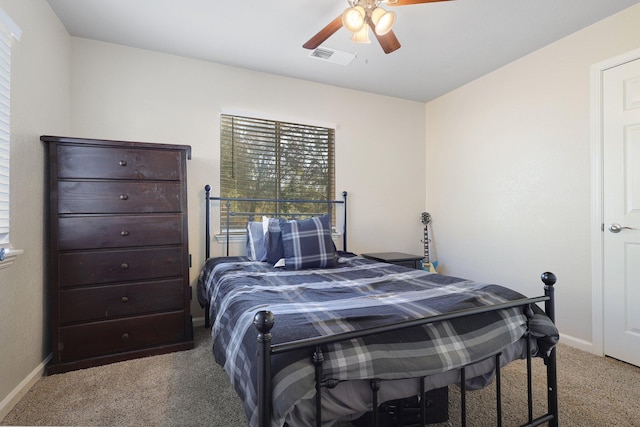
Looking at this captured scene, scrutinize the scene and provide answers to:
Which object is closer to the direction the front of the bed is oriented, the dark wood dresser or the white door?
the white door

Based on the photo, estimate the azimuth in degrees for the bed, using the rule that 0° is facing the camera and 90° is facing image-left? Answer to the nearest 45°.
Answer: approximately 315°

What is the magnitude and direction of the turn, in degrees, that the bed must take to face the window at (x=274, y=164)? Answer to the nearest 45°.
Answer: approximately 180°

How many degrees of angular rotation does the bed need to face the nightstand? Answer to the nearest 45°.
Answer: approximately 135° to its left

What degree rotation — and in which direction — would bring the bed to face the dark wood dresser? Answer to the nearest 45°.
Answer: approximately 135° to its right

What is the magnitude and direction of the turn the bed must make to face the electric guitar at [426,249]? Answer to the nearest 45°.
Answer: approximately 135° to its left

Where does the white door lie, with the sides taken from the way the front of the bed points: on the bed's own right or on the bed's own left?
on the bed's own left

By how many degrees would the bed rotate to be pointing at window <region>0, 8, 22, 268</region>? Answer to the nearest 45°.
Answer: approximately 135° to its right

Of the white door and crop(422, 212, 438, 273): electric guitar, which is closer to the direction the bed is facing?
the white door

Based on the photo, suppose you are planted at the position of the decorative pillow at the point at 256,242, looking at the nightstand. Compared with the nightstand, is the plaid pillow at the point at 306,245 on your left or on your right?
right
